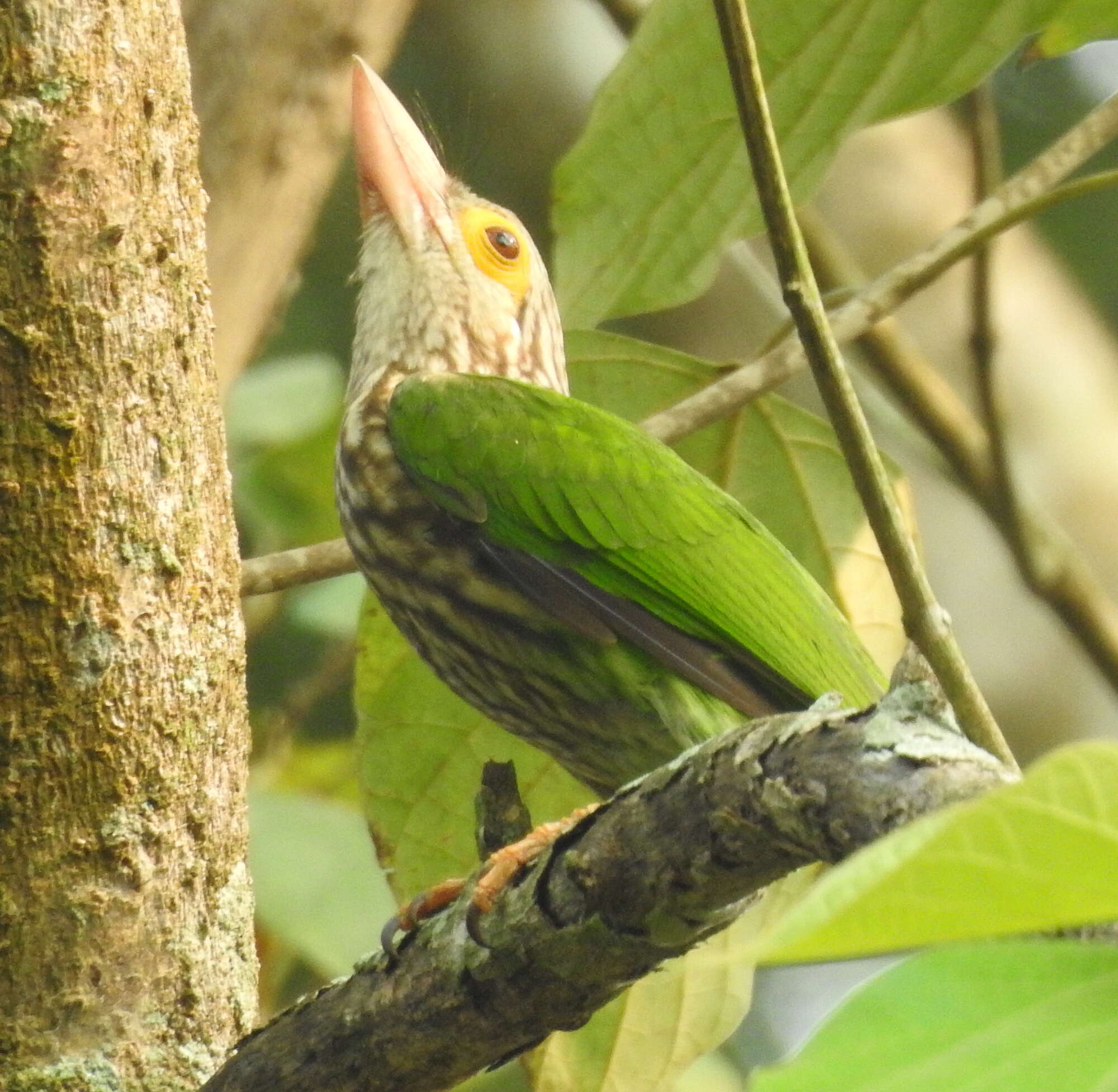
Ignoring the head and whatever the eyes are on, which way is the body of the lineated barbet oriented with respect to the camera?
to the viewer's left

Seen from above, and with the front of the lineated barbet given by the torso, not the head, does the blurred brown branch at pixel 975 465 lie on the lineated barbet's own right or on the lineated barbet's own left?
on the lineated barbet's own right

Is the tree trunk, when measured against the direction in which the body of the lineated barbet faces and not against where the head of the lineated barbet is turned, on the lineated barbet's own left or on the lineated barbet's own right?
on the lineated barbet's own left

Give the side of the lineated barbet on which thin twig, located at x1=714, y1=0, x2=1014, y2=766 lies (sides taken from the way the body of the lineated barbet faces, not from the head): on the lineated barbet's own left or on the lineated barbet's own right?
on the lineated barbet's own left

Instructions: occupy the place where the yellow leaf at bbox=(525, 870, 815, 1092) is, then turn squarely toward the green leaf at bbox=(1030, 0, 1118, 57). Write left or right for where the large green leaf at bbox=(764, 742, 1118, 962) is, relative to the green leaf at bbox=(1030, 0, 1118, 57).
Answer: right

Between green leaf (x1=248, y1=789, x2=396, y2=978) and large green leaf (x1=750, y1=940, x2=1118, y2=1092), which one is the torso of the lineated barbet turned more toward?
the green leaf

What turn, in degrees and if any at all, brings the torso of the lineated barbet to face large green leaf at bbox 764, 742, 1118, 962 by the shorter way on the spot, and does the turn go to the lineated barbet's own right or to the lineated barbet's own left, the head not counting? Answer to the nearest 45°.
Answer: approximately 90° to the lineated barbet's own left
